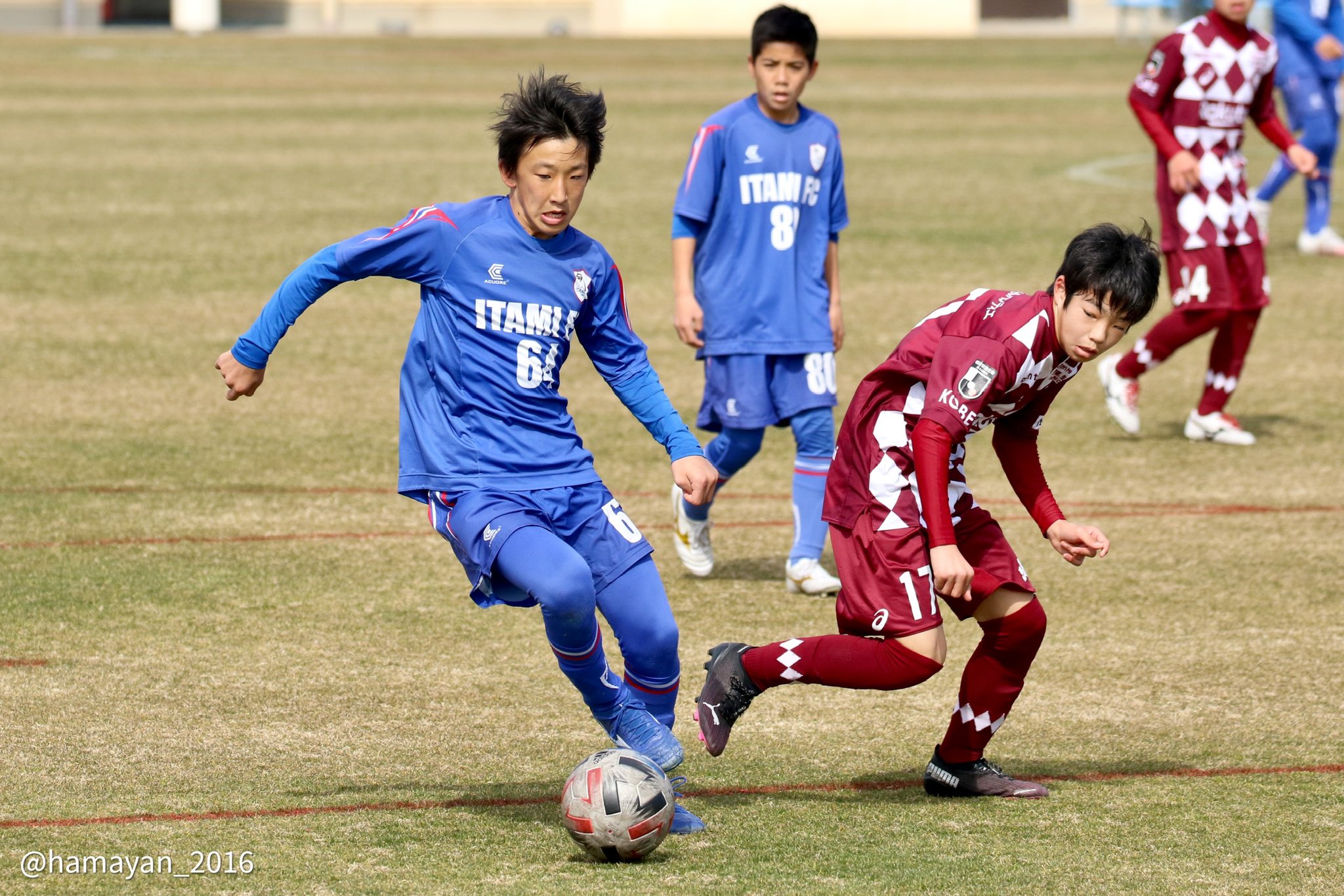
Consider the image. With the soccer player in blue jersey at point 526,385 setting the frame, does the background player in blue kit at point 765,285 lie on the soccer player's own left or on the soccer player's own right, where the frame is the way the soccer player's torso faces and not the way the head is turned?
on the soccer player's own left

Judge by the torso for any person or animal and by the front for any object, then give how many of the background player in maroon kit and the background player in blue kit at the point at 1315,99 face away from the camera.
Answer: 0

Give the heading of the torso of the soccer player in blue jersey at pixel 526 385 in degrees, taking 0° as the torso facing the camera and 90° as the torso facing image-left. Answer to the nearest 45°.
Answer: approximately 315°

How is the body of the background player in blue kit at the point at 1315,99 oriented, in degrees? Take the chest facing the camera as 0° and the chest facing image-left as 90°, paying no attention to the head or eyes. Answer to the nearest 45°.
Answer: approximately 315°

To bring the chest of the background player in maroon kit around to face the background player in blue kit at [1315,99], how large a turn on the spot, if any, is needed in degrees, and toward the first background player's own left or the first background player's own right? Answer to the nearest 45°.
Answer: approximately 135° to the first background player's own left

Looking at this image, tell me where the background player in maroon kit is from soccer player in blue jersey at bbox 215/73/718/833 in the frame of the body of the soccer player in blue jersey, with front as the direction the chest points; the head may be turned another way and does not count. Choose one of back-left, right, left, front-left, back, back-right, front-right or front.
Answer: left

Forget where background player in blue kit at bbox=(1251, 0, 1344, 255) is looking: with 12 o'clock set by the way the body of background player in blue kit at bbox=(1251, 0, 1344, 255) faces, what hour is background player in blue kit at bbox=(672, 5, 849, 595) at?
background player in blue kit at bbox=(672, 5, 849, 595) is roughly at 2 o'clock from background player in blue kit at bbox=(1251, 0, 1344, 255).

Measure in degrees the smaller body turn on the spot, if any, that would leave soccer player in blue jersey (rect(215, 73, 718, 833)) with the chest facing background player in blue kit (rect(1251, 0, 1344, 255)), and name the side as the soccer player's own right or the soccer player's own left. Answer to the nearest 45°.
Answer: approximately 90° to the soccer player's own left

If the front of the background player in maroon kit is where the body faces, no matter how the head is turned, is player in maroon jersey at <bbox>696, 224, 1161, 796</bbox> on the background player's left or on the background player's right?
on the background player's right

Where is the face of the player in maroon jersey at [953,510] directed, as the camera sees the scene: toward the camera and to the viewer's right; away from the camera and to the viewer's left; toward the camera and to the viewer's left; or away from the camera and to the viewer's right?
toward the camera and to the viewer's right
